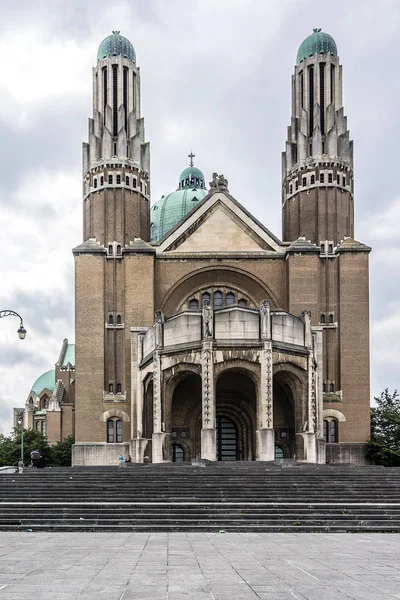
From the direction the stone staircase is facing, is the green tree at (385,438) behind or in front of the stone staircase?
behind

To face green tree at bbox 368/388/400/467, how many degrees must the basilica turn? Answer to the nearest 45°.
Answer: approximately 90° to its left

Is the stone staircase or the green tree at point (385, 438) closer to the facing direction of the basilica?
the stone staircase

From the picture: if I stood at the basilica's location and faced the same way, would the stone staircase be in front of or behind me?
in front

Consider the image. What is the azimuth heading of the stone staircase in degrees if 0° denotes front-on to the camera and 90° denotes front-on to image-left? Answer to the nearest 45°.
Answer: approximately 0°

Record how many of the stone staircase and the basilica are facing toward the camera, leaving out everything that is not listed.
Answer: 2

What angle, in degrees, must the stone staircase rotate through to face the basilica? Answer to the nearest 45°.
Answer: approximately 180°

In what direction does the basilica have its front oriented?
toward the camera

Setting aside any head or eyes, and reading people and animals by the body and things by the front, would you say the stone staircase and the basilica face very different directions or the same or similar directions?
same or similar directions
